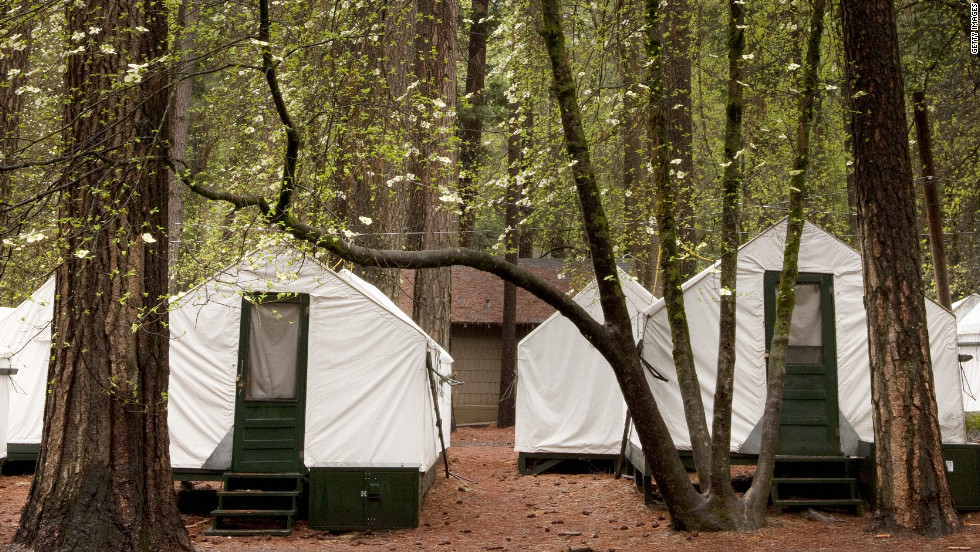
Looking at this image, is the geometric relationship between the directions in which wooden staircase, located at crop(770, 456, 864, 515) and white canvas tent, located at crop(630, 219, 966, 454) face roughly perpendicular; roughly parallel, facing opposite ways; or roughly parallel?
roughly parallel

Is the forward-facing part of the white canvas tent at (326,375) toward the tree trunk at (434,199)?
no

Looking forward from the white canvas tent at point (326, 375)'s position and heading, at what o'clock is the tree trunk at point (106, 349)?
The tree trunk is roughly at 1 o'clock from the white canvas tent.

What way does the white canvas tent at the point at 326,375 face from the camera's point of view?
toward the camera

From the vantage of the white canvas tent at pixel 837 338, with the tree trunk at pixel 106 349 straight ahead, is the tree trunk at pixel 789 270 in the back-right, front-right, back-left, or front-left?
front-left

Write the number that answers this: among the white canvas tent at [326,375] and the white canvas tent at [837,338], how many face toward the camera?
2

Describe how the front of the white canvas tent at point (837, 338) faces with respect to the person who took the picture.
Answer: facing the viewer

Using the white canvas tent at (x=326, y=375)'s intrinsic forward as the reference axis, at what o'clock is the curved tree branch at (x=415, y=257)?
The curved tree branch is roughly at 12 o'clock from the white canvas tent.

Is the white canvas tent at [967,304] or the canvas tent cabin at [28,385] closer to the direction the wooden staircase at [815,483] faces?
the canvas tent cabin

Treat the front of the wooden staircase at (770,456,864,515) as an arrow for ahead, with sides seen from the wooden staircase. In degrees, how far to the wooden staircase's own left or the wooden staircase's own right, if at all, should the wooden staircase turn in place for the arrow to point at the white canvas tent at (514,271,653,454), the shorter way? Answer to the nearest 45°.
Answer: approximately 135° to the wooden staircase's own right

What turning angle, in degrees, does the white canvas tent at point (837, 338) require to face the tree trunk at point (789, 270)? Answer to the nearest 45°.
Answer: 0° — it already faces it

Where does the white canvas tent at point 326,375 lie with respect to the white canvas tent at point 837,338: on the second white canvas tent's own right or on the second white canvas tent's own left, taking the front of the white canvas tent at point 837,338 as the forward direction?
on the second white canvas tent's own right

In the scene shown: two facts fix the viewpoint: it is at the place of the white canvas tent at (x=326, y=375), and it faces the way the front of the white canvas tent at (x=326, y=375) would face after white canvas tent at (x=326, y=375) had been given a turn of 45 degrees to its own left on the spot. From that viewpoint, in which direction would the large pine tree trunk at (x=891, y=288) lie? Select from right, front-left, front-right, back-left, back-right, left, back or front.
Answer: front

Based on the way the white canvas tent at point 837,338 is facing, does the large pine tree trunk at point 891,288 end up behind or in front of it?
in front

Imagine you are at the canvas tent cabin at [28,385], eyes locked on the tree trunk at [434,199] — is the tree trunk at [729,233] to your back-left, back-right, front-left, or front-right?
front-right
